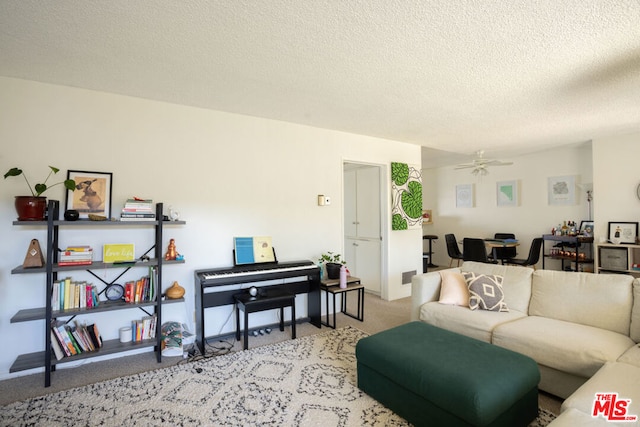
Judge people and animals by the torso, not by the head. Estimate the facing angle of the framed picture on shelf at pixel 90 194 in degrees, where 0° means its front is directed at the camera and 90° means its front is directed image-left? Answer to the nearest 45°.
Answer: approximately 0°

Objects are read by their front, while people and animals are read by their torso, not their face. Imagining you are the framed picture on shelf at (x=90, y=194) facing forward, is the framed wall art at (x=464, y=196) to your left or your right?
on your left

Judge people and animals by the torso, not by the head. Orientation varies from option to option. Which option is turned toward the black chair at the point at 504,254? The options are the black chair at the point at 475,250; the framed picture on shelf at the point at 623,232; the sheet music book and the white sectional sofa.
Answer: the black chair at the point at 475,250

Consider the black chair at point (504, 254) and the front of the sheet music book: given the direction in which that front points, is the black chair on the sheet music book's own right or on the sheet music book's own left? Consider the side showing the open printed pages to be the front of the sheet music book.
on the sheet music book's own left

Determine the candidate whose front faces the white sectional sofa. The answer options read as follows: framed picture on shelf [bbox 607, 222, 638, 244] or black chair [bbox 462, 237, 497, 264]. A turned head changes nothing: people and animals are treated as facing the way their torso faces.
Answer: the framed picture on shelf

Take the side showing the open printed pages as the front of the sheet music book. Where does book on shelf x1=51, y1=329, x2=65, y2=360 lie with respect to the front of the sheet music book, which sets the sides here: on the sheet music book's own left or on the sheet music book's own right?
on the sheet music book's own right

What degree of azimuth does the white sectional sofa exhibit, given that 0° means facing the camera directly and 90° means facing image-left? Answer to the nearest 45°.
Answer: approximately 45°

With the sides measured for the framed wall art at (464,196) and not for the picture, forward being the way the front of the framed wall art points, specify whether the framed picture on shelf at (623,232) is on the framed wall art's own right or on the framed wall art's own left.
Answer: on the framed wall art's own left

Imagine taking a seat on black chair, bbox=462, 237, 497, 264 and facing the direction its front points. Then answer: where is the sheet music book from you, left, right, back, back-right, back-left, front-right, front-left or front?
back

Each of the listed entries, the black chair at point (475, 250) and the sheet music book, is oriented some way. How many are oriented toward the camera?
1

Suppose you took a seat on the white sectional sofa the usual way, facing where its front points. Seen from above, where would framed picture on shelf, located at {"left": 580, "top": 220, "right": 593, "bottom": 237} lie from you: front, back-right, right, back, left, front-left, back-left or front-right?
back-right

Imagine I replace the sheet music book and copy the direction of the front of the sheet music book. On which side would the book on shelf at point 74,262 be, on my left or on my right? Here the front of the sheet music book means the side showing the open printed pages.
on my right

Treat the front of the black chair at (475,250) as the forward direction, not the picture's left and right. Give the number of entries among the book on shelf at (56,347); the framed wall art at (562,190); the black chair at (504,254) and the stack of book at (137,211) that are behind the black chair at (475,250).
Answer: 2
